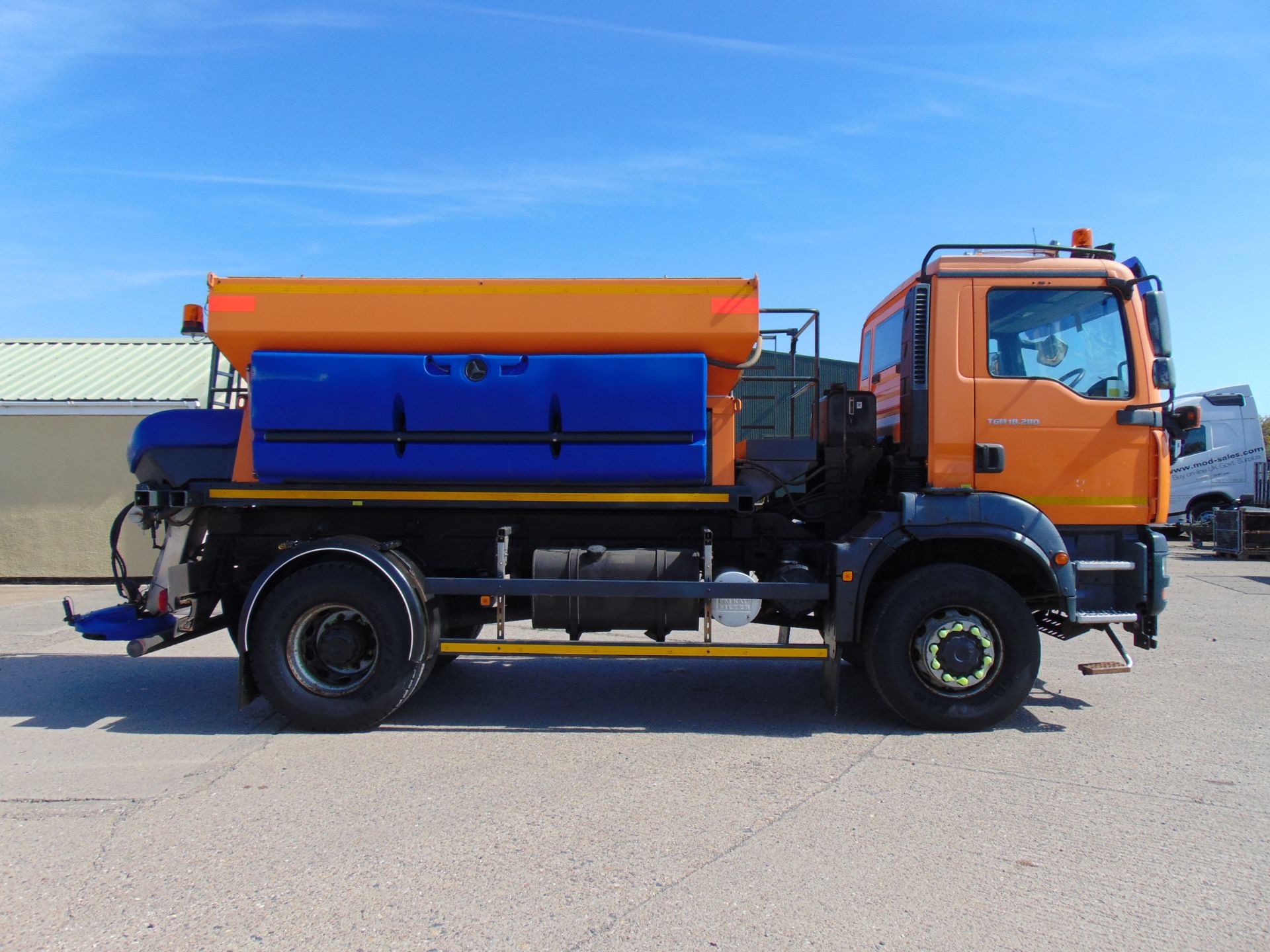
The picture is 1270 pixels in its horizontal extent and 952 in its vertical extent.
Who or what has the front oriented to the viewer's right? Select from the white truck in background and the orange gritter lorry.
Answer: the orange gritter lorry

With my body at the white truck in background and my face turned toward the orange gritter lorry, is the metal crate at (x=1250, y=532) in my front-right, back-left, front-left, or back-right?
front-left

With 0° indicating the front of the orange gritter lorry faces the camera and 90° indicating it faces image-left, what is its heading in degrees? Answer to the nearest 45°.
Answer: approximately 270°

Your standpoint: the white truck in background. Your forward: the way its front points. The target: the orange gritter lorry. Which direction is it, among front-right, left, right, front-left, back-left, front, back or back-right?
left

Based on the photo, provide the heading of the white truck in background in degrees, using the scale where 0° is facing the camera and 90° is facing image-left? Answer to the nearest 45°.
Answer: approximately 90°

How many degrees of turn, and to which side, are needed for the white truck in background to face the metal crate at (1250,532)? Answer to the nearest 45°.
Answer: approximately 90° to its left

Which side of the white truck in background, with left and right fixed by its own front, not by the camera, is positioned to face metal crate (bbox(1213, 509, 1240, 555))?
left

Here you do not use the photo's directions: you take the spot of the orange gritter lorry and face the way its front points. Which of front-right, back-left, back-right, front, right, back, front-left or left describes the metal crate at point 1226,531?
front-left

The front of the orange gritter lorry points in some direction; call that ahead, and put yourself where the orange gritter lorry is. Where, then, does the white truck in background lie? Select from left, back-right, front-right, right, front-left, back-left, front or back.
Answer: front-left

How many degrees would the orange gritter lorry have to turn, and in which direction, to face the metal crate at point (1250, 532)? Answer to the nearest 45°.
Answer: approximately 45° to its left

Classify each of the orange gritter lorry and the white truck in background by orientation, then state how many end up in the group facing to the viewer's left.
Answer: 1
